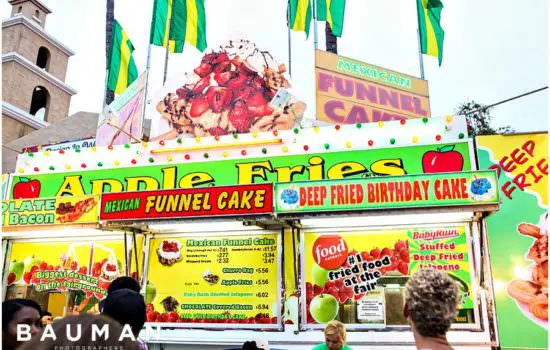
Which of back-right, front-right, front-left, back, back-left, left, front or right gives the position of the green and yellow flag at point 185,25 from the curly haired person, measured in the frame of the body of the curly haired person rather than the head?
front-left

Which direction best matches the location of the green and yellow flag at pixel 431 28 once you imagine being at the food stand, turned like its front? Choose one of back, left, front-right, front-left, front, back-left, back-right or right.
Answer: back-left

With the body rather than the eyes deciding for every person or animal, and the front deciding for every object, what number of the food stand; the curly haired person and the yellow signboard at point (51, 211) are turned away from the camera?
1

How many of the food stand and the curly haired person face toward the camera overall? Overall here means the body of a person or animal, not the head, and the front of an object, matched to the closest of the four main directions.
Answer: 1

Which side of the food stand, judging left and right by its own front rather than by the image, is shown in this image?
front

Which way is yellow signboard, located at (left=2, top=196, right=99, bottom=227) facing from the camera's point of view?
toward the camera

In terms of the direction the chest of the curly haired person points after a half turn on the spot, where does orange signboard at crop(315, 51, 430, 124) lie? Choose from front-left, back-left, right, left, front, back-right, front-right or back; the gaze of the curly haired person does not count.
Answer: back

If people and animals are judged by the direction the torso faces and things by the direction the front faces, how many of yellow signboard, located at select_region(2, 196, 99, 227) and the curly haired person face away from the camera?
1

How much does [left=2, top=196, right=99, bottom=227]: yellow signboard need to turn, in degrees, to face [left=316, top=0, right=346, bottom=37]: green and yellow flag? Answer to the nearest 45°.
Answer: approximately 90° to its left

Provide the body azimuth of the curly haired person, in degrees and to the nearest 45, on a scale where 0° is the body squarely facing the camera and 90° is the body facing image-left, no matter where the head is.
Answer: approximately 180°

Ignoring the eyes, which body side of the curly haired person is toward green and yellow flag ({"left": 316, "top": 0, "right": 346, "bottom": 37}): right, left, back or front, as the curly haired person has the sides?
front

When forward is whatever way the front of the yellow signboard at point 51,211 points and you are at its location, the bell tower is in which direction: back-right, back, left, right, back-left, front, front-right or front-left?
back

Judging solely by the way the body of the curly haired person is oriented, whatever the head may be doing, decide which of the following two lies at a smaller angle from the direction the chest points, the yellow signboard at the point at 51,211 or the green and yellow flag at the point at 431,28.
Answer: the green and yellow flag

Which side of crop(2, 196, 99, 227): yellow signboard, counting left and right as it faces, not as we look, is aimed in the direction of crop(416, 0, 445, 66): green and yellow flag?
left
